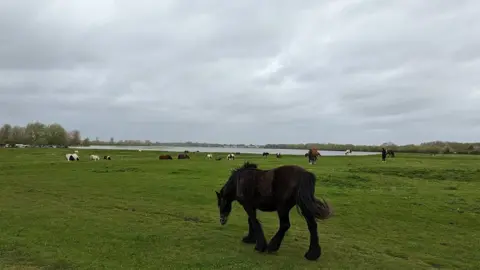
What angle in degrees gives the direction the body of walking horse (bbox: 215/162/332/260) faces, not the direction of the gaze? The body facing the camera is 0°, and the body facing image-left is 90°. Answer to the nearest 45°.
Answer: approximately 135°
